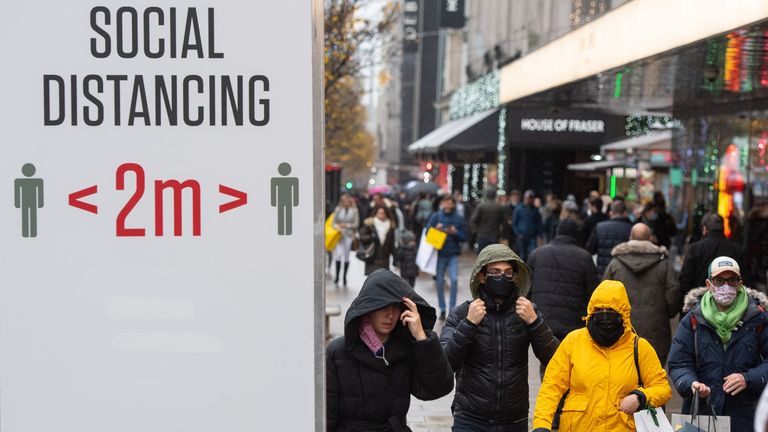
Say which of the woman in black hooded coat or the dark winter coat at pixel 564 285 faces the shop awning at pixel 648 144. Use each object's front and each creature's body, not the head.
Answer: the dark winter coat

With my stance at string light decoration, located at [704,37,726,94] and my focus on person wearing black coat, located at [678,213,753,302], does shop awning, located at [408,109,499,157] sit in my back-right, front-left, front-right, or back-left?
back-right

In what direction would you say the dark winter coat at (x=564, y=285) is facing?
away from the camera

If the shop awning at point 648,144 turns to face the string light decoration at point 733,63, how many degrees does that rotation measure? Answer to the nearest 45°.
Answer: approximately 45° to its left

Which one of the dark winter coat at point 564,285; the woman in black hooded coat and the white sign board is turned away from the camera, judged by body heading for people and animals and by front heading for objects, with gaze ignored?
the dark winter coat

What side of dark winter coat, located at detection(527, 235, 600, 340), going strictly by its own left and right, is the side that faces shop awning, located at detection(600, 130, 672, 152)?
front

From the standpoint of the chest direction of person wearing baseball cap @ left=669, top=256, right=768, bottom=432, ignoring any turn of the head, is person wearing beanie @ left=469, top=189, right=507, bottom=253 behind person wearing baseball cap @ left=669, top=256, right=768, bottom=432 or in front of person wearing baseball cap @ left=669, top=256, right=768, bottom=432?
behind

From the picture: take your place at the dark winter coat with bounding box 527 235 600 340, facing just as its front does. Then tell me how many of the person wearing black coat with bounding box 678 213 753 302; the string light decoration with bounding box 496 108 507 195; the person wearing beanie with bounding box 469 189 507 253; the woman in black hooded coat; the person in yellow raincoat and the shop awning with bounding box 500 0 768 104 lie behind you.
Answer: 2
